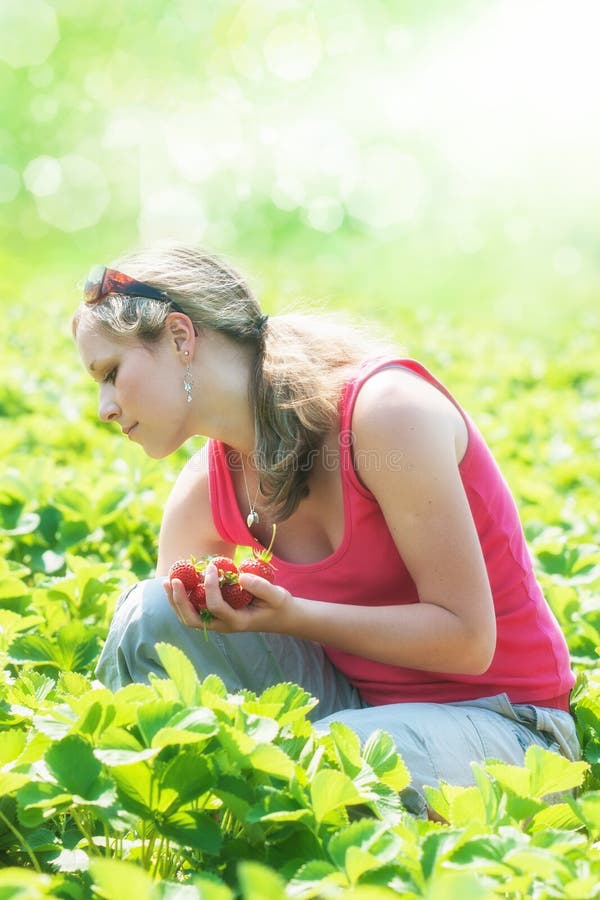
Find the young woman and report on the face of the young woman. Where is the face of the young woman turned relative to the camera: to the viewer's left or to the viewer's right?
to the viewer's left
